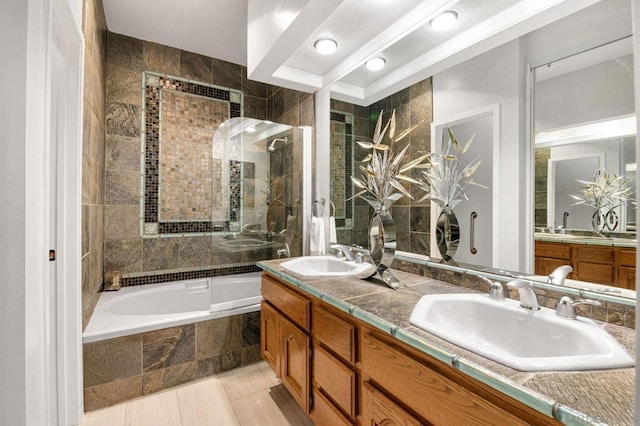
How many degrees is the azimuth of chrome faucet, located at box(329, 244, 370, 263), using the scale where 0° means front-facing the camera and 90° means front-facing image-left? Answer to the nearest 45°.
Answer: approximately 45°

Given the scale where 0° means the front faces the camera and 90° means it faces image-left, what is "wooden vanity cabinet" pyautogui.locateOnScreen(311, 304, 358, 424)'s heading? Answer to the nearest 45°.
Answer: approximately 45°

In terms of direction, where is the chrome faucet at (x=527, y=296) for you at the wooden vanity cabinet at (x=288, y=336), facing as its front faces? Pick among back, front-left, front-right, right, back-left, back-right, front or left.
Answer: left

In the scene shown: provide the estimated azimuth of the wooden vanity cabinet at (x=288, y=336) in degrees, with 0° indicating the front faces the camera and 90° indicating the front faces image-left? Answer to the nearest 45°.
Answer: approximately 45°

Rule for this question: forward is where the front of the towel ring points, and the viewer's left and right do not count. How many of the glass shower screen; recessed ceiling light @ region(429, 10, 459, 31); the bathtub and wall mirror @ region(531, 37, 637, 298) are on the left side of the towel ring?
2

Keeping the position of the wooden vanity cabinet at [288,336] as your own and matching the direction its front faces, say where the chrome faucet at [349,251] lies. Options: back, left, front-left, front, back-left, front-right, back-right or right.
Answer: back
